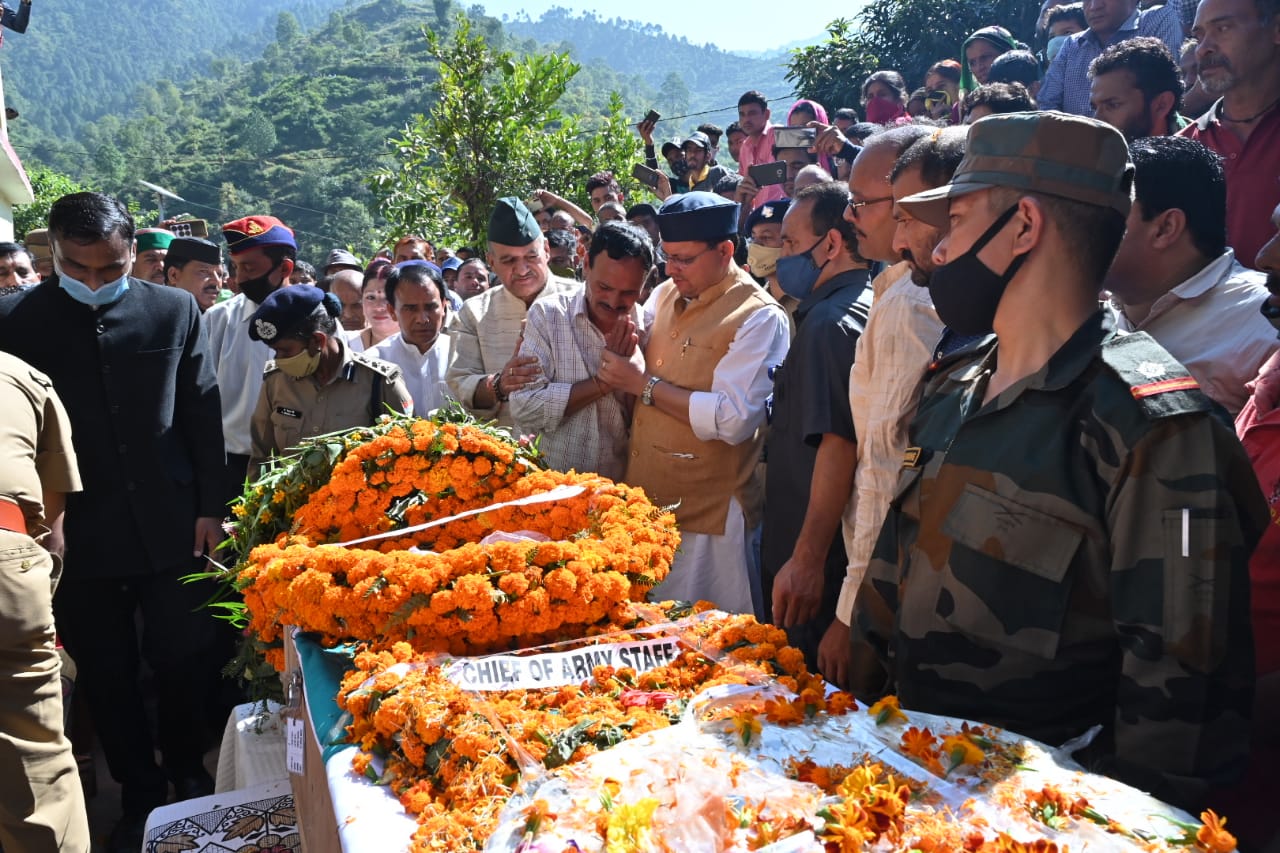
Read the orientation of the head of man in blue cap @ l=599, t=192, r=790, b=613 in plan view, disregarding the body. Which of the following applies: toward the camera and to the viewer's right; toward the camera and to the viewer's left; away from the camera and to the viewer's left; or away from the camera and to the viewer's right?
toward the camera and to the viewer's left

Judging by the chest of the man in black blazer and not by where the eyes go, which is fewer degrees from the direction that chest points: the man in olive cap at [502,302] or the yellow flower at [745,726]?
the yellow flower

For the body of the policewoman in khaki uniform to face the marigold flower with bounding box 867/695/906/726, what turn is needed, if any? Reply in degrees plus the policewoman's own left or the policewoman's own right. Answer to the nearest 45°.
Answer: approximately 45° to the policewoman's own left

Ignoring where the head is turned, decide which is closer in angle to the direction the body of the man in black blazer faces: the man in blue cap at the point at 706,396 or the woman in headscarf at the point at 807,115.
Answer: the man in blue cap

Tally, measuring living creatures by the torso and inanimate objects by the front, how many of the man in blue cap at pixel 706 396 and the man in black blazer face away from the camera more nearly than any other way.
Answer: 0

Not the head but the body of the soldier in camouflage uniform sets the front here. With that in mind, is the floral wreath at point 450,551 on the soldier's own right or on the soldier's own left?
on the soldier's own right

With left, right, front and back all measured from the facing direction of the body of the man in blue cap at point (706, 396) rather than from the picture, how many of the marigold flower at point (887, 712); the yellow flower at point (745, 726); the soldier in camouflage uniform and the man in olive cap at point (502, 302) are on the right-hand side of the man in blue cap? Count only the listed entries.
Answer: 1

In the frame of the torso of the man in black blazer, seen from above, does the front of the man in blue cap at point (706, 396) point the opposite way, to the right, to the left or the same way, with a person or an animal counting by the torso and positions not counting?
to the right

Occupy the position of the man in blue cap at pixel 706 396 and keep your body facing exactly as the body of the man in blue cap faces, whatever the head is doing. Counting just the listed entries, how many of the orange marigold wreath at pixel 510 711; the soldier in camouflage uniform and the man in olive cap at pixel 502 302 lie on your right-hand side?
1

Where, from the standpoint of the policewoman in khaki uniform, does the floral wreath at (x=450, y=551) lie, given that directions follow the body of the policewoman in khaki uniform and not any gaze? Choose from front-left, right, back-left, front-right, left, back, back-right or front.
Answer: front-left
